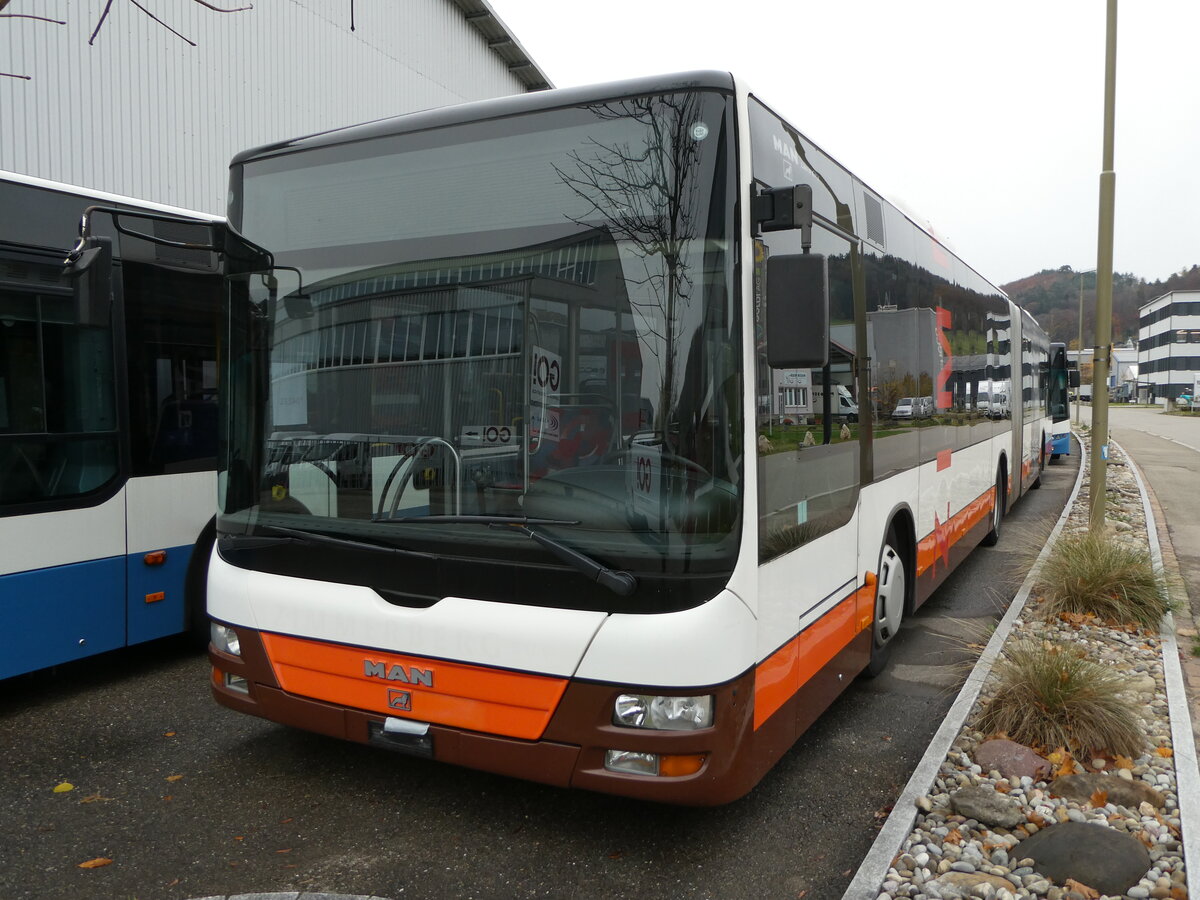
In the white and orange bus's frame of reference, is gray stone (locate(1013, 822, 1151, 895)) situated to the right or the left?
on its left

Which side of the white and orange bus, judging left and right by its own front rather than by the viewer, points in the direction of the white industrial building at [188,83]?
right

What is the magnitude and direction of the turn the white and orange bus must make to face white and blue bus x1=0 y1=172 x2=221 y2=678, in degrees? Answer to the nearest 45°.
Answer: approximately 90° to its right

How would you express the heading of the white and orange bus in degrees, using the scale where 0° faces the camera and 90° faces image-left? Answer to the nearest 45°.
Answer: approximately 45°

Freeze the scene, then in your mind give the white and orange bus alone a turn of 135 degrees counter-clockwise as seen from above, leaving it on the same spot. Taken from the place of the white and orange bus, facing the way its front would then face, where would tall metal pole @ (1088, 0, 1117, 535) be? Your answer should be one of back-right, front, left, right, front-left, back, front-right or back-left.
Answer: front-left

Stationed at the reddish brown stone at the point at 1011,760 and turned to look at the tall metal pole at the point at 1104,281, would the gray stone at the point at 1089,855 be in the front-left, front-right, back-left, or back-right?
back-right
